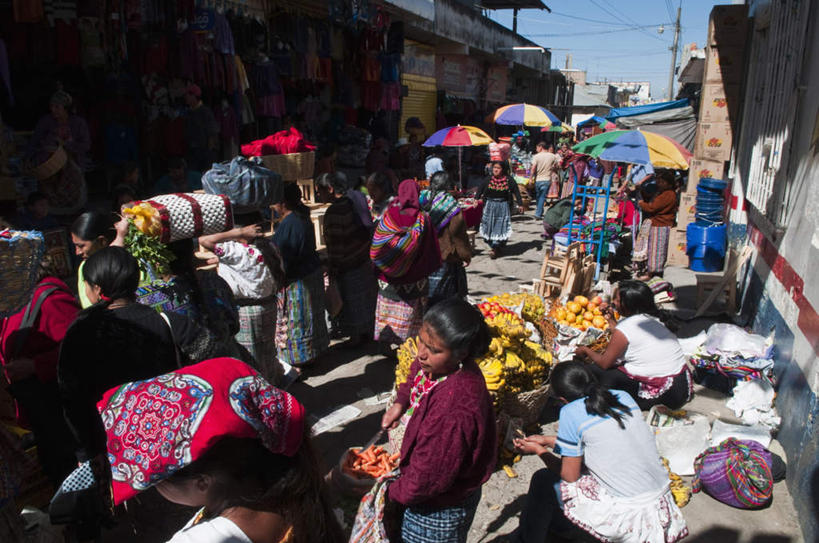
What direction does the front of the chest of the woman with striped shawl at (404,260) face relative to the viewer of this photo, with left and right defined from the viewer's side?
facing away from the viewer and to the right of the viewer

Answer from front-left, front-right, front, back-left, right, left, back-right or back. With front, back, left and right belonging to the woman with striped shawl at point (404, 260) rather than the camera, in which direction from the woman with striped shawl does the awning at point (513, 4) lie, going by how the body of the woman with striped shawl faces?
front-left

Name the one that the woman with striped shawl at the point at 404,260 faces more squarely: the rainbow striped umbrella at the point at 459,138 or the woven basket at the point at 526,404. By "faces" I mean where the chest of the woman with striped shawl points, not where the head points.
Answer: the rainbow striped umbrella

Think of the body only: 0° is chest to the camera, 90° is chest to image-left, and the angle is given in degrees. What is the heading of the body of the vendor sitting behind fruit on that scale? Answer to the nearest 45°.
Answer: approximately 135°

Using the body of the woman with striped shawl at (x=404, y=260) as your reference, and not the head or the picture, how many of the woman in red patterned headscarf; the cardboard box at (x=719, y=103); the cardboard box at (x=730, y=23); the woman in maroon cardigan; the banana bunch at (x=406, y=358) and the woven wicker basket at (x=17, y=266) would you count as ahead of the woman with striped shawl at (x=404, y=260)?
2

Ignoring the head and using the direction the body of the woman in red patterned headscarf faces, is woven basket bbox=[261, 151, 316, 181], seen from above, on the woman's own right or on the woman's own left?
on the woman's own right

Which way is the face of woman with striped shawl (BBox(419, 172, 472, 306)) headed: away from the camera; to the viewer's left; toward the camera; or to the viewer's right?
away from the camera

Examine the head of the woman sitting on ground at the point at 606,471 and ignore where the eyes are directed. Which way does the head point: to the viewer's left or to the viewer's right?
to the viewer's left

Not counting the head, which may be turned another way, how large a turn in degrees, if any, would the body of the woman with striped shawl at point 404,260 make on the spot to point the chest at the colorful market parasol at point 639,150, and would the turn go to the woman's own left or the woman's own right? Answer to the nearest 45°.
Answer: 0° — they already face it
